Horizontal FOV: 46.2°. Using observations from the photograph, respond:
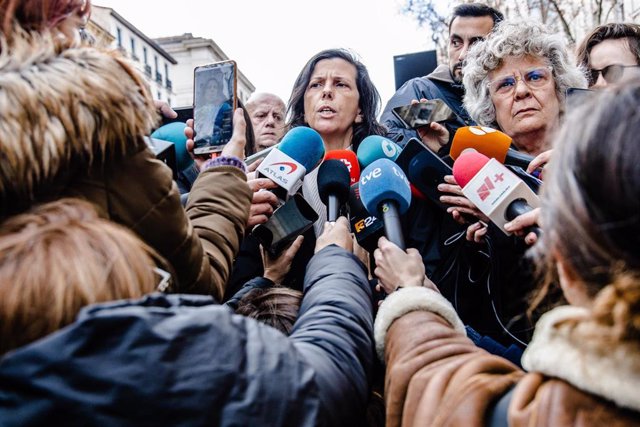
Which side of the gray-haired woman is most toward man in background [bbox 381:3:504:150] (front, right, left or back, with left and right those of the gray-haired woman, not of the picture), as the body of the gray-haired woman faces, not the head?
back

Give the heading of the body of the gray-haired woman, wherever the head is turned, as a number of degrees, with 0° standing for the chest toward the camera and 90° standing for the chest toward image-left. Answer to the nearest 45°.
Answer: approximately 0°

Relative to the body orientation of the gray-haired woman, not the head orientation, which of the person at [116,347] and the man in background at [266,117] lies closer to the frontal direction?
the person

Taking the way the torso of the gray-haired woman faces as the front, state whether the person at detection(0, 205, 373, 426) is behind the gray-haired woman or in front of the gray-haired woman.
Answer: in front

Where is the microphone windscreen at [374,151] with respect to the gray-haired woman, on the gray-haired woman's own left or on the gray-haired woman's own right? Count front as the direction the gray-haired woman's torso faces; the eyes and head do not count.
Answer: on the gray-haired woman's own right

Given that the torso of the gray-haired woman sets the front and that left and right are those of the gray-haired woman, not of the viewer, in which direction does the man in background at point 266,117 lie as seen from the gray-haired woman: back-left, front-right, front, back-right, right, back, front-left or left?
back-right

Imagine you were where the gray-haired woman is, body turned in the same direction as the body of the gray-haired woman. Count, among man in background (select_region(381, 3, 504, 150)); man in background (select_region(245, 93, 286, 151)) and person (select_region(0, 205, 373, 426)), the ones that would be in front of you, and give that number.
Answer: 1

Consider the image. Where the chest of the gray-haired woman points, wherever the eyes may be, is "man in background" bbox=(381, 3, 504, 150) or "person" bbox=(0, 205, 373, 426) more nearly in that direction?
the person
